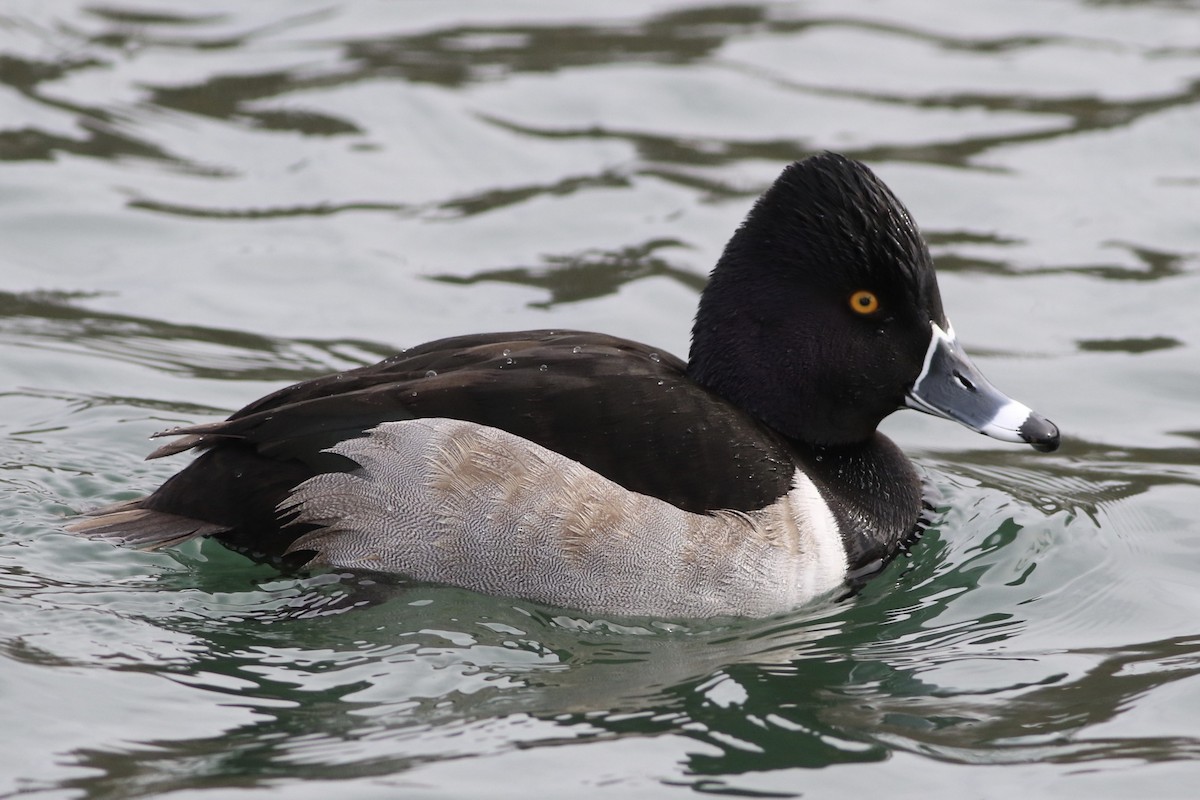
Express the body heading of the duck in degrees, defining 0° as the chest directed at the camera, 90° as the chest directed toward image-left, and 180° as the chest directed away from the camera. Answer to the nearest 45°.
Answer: approximately 270°
